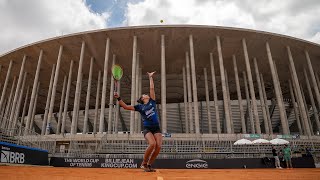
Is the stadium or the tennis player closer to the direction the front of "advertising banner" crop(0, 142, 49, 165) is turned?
the tennis player

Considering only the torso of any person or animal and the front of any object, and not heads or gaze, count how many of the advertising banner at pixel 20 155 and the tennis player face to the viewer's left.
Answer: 0

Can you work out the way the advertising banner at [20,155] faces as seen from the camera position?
facing the viewer and to the right of the viewer
